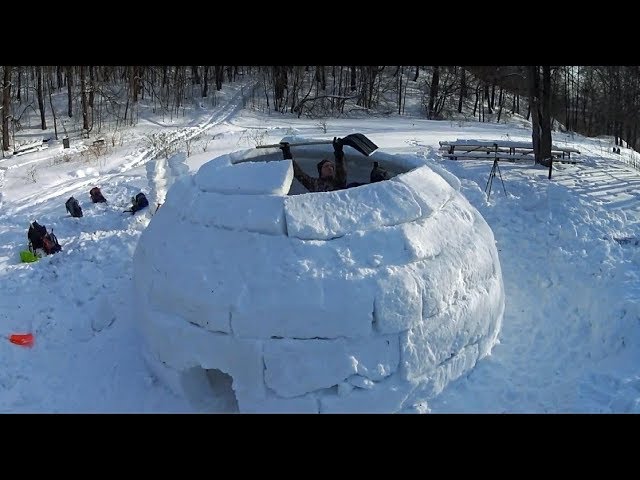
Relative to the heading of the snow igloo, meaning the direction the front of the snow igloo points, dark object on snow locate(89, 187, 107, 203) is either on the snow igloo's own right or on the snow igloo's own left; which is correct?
on the snow igloo's own right

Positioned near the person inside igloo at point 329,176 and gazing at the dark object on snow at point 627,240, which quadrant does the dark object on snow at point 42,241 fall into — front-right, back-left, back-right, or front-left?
back-left

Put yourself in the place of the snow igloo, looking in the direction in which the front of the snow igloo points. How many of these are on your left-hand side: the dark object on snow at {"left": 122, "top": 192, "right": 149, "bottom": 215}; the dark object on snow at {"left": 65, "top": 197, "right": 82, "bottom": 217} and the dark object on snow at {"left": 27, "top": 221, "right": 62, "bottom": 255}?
0

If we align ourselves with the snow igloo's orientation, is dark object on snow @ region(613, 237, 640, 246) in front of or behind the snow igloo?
behind

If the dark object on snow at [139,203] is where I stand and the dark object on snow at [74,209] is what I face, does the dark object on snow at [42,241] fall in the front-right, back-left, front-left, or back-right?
front-left

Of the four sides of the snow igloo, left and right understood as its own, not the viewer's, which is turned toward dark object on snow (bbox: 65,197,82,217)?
right

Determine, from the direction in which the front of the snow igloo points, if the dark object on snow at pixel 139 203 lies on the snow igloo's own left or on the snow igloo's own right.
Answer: on the snow igloo's own right

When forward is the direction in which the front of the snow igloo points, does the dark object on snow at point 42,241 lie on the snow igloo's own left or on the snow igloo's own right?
on the snow igloo's own right

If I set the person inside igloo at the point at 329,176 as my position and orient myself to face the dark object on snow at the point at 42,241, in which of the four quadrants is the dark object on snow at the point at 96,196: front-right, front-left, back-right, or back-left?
front-right

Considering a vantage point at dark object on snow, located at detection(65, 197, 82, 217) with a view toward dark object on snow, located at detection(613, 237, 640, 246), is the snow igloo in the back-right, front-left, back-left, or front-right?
front-right
